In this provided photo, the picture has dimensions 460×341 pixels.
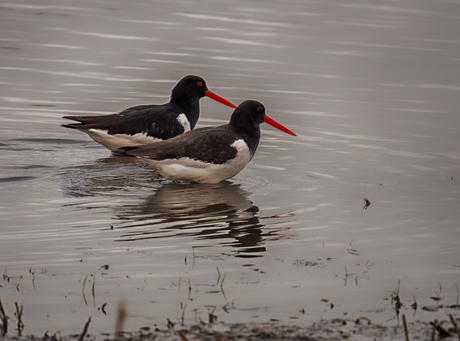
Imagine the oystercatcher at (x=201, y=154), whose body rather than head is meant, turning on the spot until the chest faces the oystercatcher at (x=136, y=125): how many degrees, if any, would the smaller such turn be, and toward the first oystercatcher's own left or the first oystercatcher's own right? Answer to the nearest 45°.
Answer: approximately 135° to the first oystercatcher's own left

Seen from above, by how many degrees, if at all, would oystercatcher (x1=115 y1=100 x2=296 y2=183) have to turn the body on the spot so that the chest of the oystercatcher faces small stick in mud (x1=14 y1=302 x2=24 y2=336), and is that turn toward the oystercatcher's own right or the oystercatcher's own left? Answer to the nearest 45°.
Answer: approximately 90° to the oystercatcher's own right

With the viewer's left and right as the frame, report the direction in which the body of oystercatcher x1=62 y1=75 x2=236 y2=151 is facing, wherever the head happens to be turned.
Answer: facing to the right of the viewer

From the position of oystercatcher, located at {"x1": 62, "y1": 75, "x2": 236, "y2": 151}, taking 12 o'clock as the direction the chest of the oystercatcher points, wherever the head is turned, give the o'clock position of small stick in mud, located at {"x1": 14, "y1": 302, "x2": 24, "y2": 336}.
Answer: The small stick in mud is roughly at 3 o'clock from the oystercatcher.

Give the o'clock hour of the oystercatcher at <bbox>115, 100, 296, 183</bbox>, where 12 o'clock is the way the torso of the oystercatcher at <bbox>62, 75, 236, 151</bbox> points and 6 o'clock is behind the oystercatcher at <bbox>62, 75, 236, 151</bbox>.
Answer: the oystercatcher at <bbox>115, 100, 296, 183</bbox> is roughly at 2 o'clock from the oystercatcher at <bbox>62, 75, 236, 151</bbox>.

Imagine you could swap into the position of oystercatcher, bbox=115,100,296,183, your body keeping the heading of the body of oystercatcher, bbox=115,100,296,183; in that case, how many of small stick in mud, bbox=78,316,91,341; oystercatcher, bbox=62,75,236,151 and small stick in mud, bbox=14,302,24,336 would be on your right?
2

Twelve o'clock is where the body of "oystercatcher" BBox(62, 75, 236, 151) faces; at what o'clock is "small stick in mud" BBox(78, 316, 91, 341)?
The small stick in mud is roughly at 3 o'clock from the oystercatcher.

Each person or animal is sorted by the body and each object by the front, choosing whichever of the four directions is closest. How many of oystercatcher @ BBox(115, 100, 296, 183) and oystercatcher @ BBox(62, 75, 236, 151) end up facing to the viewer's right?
2

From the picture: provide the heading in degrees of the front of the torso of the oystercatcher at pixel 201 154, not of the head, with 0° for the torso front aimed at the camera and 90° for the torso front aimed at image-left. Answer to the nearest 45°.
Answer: approximately 270°
